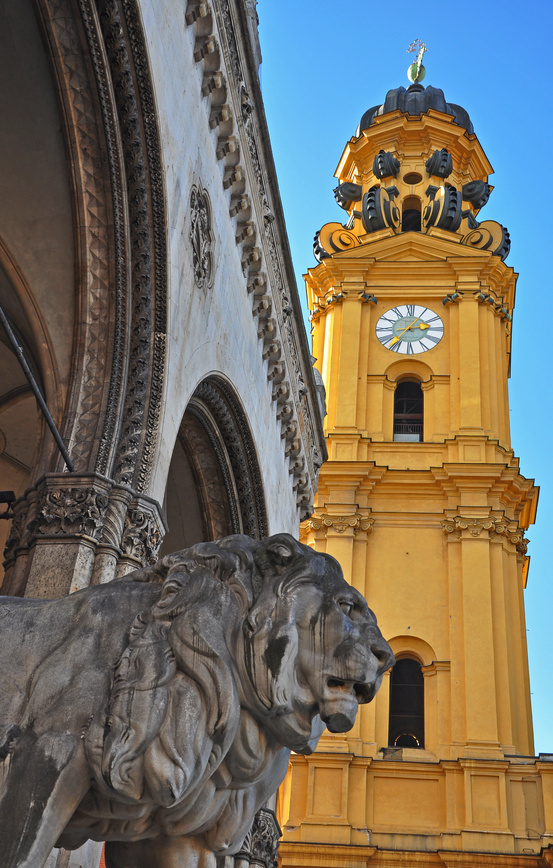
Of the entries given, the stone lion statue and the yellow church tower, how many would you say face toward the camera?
1

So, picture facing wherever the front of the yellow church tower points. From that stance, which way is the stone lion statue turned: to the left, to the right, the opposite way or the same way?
to the left

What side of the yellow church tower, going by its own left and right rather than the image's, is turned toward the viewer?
front

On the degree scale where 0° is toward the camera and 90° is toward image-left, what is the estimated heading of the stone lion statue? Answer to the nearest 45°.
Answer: approximately 270°

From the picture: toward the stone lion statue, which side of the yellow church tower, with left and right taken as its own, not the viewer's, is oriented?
front

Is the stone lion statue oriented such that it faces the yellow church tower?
no
